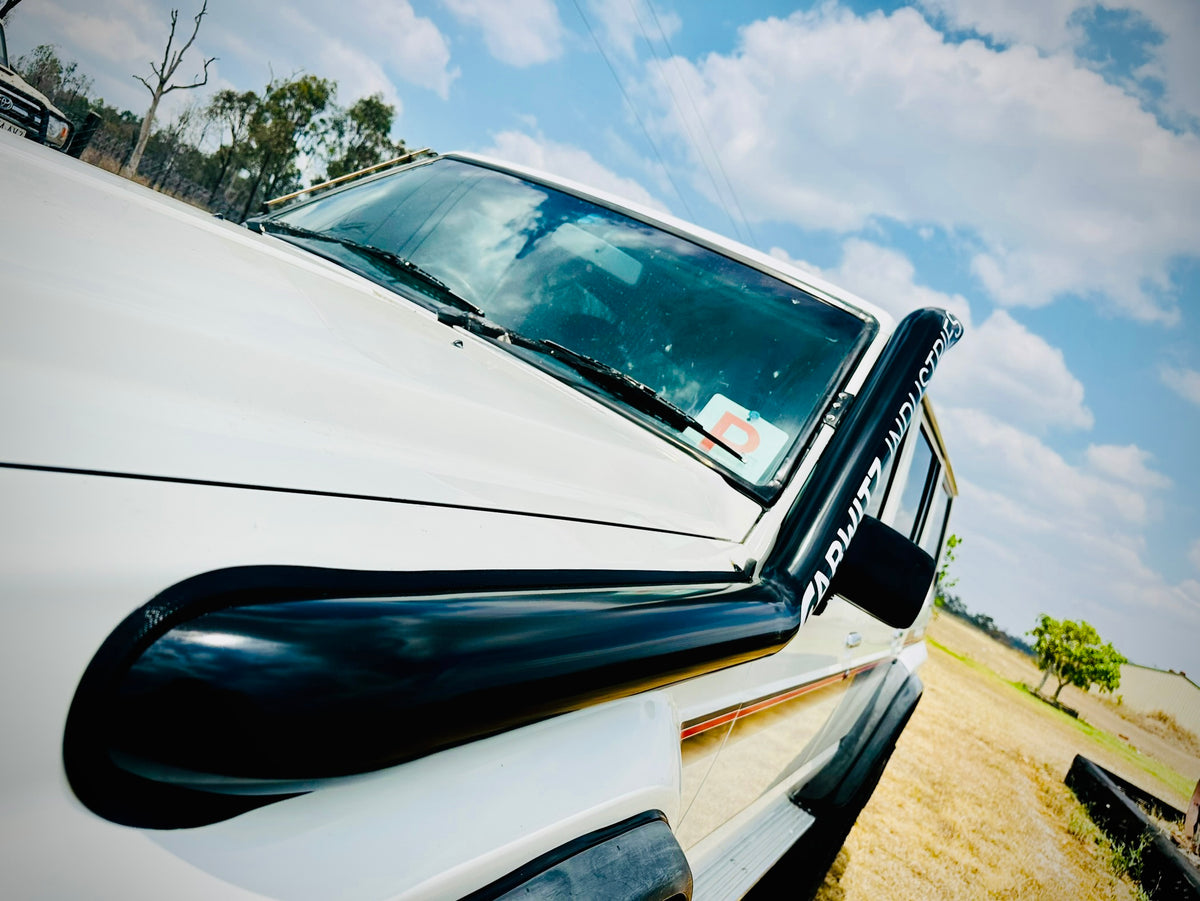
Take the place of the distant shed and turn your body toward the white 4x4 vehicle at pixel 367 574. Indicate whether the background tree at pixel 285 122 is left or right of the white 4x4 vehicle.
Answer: right

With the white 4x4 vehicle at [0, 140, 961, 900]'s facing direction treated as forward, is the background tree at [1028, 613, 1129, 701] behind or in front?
behind

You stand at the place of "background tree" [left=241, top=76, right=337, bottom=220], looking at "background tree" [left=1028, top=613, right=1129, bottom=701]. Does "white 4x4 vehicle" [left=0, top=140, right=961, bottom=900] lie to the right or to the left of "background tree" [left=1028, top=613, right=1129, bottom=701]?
right

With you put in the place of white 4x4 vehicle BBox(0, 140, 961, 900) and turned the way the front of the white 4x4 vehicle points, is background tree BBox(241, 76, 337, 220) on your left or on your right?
on your right

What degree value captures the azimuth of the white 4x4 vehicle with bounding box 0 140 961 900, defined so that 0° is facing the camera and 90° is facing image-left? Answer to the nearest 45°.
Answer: approximately 45°

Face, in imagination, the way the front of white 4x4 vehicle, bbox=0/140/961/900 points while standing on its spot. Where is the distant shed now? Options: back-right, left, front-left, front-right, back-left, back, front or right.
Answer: back
